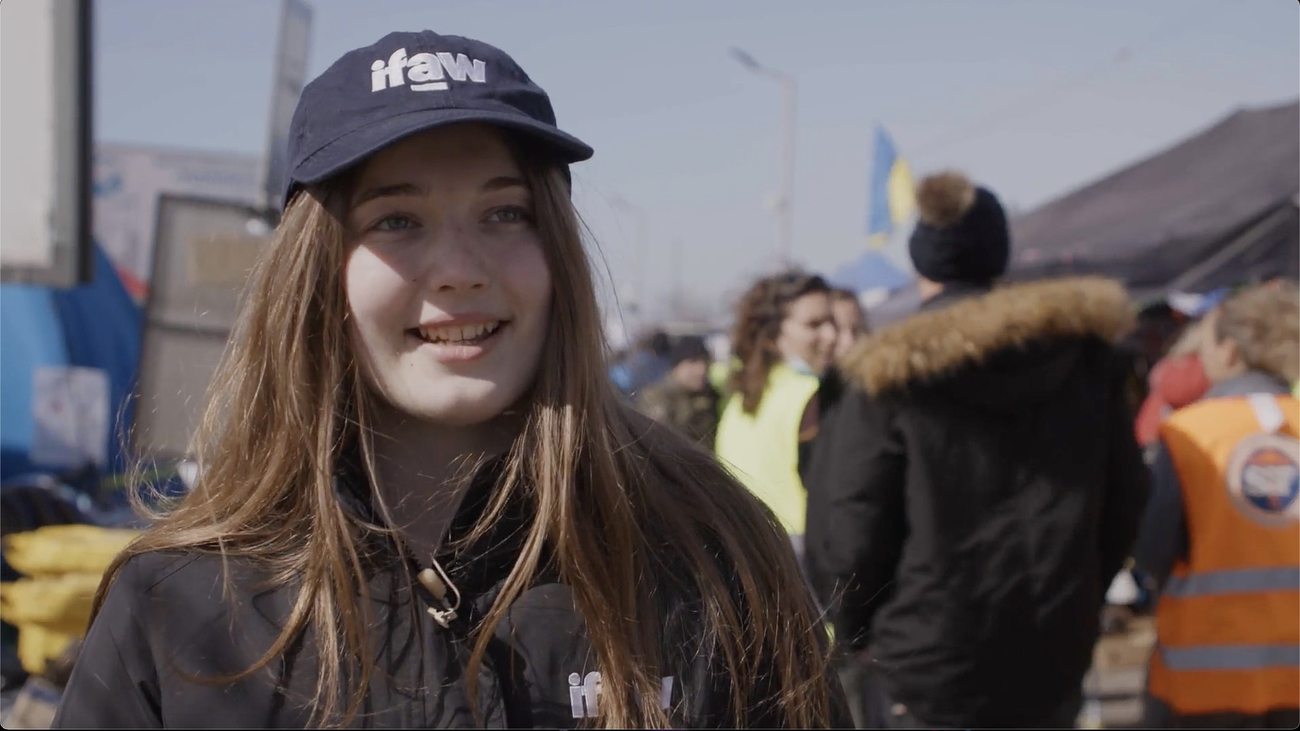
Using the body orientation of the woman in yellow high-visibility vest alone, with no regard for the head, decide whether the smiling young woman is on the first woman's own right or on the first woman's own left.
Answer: on the first woman's own right

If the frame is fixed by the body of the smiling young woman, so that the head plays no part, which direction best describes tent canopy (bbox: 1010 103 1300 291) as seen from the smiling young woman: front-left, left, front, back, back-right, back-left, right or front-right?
back-left

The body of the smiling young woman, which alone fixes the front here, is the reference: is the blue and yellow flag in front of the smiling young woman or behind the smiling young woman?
behind

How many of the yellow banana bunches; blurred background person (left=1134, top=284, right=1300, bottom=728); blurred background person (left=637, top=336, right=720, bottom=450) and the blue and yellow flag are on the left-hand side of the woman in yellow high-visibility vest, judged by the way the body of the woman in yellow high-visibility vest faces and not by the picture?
2

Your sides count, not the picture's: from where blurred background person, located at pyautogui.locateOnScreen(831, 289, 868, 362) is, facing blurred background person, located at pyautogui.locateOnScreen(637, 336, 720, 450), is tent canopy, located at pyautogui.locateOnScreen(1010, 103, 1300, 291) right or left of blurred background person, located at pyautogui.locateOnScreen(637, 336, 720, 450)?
right

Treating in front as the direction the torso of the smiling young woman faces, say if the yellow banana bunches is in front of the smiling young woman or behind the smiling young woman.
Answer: behind

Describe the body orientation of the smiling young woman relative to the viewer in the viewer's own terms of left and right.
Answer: facing the viewer
